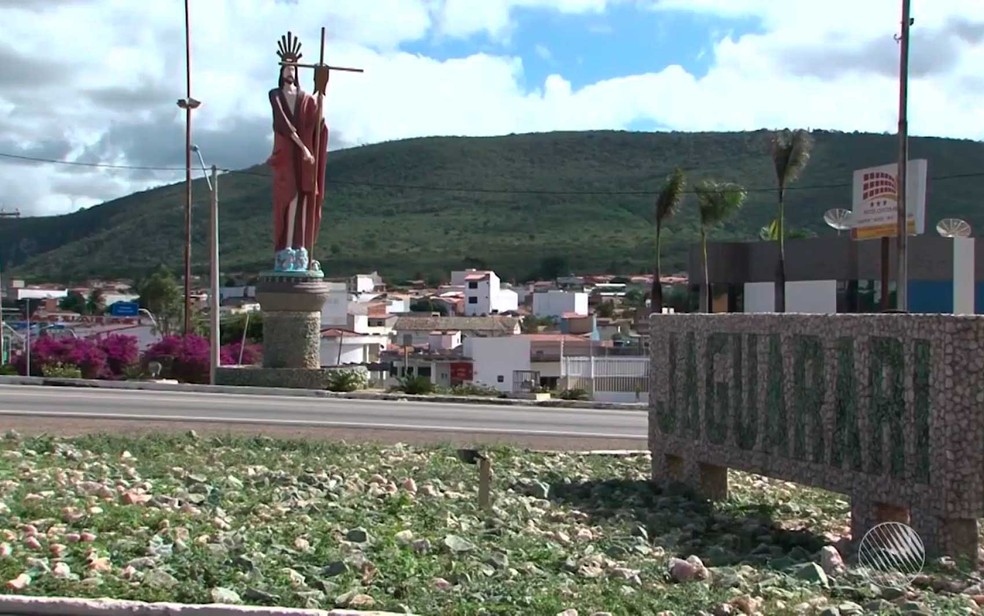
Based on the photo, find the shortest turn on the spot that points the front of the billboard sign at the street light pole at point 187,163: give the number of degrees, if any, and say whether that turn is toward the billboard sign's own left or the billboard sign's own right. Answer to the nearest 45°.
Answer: approximately 45° to the billboard sign's own right

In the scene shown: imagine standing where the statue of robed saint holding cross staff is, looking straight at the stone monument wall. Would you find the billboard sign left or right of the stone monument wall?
left

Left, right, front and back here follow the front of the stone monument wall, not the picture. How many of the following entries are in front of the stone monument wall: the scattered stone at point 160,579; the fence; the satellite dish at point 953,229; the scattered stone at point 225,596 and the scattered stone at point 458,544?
3

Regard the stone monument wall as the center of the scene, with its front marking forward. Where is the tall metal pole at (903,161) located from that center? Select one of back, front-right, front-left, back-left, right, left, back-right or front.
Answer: back-right

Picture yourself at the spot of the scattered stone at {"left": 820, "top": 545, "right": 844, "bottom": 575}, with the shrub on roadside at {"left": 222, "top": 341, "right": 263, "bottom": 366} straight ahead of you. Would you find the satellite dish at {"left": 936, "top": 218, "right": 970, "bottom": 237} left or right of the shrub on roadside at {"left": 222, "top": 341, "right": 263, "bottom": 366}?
right

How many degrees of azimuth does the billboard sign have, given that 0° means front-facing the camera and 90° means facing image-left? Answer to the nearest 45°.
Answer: approximately 45°

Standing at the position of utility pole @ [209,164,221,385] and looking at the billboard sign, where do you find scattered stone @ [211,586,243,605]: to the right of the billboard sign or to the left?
right

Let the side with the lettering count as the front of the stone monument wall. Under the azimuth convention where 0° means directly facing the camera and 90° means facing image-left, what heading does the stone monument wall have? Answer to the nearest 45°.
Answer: approximately 45°

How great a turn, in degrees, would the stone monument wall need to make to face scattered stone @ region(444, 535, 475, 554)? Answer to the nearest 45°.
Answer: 0° — it already faces it

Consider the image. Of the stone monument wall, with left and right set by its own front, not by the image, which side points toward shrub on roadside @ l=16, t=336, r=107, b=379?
right

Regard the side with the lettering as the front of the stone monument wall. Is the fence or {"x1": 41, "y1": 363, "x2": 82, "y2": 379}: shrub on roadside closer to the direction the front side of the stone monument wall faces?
the shrub on roadside
